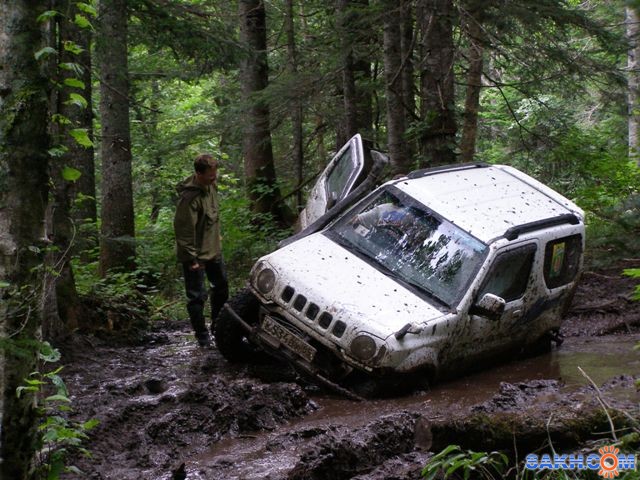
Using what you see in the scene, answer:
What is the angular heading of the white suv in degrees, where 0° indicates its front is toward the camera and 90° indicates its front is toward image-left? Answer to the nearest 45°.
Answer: approximately 45°

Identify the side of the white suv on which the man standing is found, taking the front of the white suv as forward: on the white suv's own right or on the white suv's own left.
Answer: on the white suv's own right

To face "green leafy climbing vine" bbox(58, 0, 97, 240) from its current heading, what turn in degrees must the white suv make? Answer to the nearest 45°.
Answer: approximately 45° to its right

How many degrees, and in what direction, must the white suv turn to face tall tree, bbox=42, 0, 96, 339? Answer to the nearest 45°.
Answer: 0° — it already faces it
